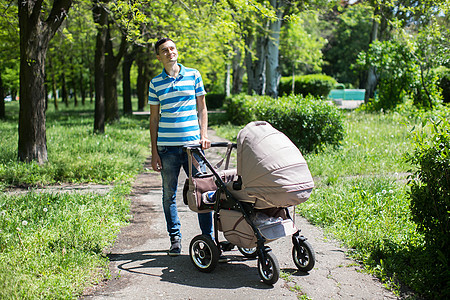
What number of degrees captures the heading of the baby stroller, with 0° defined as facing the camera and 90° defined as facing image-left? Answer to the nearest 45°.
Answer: approximately 315°

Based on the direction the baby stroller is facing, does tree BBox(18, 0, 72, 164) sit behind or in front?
behind

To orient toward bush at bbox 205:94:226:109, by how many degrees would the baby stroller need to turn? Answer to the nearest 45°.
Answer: approximately 135° to its left

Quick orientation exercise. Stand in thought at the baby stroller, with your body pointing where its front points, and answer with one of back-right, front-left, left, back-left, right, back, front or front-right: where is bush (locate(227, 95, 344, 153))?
back-left

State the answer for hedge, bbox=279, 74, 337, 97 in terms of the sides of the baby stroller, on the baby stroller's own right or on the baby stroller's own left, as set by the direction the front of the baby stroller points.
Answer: on the baby stroller's own left

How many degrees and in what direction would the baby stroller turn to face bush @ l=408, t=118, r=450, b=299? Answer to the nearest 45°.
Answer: approximately 45° to its left

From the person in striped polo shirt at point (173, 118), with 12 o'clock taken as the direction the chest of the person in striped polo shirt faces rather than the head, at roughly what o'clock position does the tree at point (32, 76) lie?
The tree is roughly at 5 o'clock from the person in striped polo shirt.

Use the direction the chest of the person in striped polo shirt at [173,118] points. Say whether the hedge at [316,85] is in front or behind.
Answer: behind

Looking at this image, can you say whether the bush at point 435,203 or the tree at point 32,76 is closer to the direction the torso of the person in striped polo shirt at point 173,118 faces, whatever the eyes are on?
the bush

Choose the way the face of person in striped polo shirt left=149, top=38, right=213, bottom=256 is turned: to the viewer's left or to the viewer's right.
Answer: to the viewer's right

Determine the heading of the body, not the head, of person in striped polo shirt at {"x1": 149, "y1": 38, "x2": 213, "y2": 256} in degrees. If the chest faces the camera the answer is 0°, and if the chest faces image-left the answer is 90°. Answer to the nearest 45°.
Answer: approximately 0°

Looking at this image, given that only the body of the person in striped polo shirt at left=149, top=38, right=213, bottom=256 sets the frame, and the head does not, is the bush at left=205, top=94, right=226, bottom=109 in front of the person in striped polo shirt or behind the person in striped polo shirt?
behind
